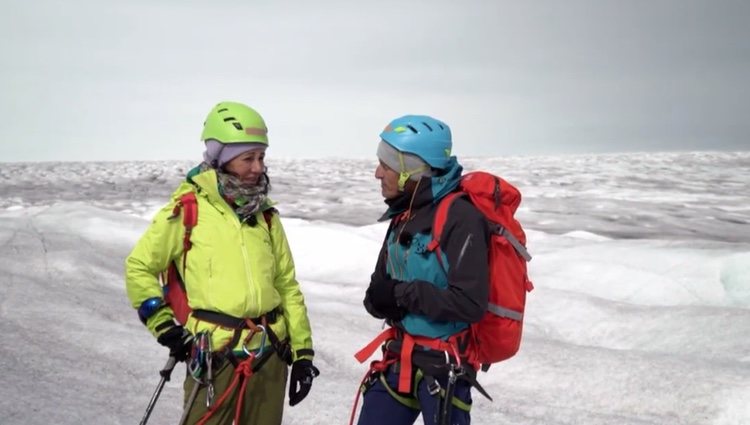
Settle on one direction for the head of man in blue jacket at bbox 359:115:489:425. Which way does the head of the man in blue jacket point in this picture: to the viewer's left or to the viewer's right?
to the viewer's left

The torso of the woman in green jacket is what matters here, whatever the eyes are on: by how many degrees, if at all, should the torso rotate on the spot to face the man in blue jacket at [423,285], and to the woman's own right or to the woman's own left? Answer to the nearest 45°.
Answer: approximately 45° to the woman's own left

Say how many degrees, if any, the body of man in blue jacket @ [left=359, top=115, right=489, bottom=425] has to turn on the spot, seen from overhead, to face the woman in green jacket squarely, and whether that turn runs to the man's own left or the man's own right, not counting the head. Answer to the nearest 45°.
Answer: approximately 45° to the man's own right

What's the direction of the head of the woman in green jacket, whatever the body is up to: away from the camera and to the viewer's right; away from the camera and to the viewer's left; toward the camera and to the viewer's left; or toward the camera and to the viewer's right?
toward the camera and to the viewer's right

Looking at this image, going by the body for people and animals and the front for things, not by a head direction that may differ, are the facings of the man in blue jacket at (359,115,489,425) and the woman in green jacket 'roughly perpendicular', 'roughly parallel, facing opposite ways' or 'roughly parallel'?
roughly perpendicular

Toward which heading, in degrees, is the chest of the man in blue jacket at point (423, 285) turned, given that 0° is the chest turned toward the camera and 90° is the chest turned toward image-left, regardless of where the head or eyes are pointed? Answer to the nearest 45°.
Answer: approximately 45°

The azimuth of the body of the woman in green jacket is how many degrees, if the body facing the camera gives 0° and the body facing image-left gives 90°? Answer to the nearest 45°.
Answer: approximately 315°
